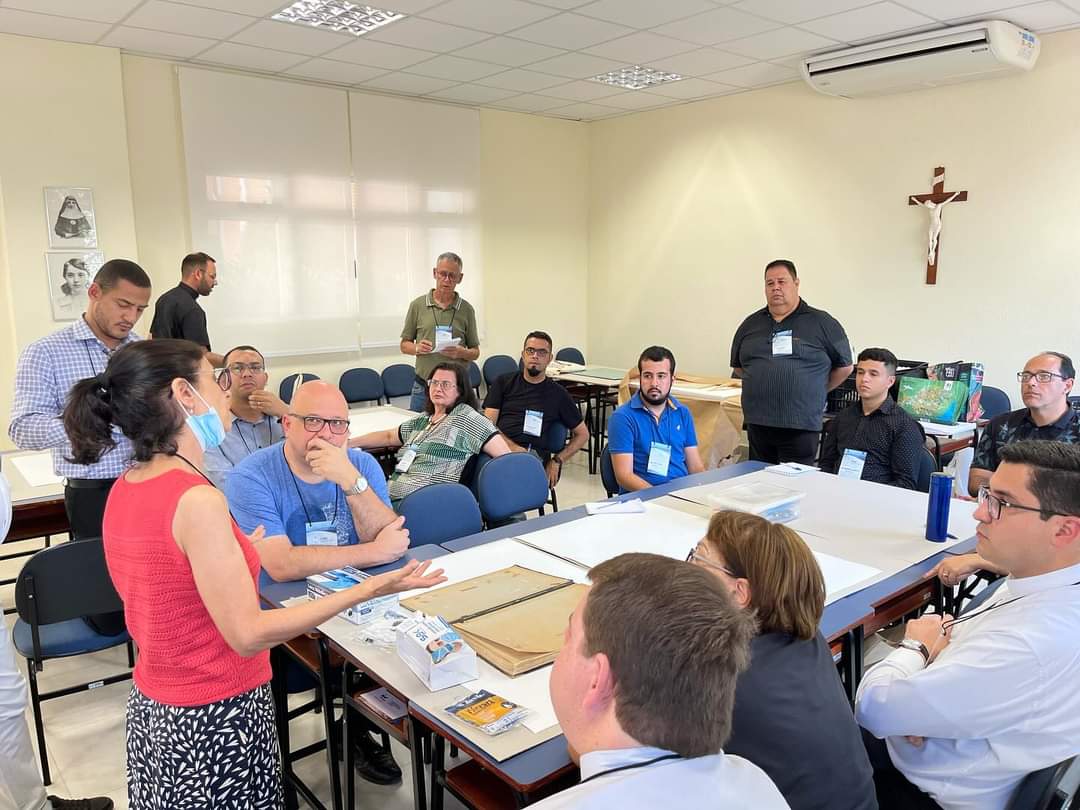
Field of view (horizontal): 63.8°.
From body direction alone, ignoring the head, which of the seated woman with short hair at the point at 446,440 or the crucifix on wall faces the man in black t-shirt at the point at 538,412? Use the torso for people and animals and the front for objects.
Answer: the crucifix on wall

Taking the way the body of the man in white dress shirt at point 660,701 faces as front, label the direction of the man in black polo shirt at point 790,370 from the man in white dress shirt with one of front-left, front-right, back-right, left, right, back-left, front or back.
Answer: front-right

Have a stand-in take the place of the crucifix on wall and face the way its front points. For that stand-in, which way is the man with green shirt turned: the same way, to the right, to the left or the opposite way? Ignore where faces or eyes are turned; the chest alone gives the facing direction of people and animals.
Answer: to the left

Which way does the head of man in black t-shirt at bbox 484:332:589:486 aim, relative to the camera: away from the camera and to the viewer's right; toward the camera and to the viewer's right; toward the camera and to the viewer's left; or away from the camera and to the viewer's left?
toward the camera and to the viewer's left

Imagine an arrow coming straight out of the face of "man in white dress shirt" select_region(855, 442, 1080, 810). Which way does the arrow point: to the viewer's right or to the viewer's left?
to the viewer's left

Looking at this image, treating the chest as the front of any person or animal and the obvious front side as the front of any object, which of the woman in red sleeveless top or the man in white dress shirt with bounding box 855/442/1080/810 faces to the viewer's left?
the man in white dress shirt

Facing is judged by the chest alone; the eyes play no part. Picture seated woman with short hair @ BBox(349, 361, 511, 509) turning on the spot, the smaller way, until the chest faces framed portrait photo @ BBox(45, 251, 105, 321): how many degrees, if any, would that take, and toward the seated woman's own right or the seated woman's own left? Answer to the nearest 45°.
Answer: approximately 90° to the seated woman's own right

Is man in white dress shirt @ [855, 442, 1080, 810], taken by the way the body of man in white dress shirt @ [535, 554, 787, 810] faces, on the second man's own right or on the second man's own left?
on the second man's own right

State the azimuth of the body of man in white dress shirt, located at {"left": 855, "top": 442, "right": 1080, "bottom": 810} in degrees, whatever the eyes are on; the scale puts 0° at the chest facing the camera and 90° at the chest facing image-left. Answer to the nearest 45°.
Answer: approximately 90°

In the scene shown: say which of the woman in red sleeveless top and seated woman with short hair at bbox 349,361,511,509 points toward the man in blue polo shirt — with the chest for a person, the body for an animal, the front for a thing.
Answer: the woman in red sleeveless top

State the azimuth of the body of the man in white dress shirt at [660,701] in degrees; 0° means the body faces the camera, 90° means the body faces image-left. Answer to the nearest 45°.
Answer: approximately 135°

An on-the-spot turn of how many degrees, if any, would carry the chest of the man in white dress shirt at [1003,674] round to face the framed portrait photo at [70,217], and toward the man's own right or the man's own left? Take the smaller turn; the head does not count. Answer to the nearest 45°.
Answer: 0° — they already face it
